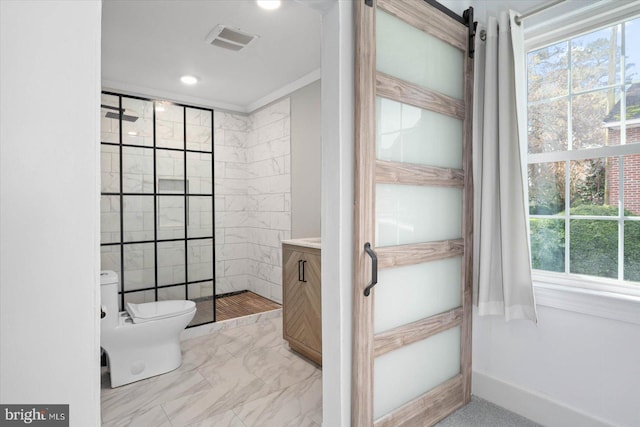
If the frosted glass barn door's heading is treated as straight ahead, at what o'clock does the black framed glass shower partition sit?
The black framed glass shower partition is roughly at 5 o'clock from the frosted glass barn door.

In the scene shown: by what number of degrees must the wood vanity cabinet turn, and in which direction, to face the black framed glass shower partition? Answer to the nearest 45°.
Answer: approximately 45° to its right

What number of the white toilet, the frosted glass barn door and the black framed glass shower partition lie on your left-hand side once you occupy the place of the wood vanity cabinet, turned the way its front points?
1

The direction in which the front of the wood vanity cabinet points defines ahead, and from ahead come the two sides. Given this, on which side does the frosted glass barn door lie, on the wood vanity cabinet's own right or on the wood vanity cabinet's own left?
on the wood vanity cabinet's own left

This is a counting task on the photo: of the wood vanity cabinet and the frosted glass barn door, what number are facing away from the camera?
0

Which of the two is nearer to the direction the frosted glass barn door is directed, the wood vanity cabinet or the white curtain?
the white curtain

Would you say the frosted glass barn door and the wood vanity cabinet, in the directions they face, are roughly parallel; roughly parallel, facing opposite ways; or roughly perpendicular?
roughly perpendicular

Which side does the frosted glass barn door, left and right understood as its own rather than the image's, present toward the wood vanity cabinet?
back

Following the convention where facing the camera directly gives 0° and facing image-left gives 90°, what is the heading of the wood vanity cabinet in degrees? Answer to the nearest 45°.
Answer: approximately 45°
